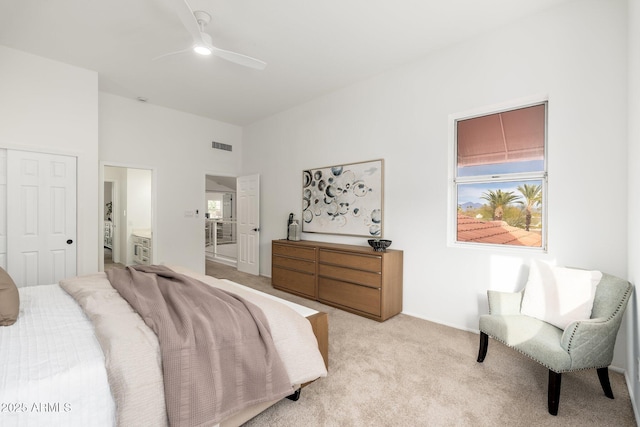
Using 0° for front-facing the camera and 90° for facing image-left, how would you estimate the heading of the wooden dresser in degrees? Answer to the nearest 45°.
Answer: approximately 45°

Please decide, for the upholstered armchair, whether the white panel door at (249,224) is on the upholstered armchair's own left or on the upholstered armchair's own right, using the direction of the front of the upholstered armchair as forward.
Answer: on the upholstered armchair's own right

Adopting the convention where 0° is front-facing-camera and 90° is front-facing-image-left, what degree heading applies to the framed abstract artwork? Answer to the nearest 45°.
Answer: approximately 45°

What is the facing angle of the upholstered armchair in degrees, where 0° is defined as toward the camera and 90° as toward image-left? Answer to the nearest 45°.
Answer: approximately 45°

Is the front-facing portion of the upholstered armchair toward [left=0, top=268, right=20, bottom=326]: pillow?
yes

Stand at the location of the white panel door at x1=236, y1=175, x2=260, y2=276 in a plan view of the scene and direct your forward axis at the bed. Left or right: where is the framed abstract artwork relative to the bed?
left

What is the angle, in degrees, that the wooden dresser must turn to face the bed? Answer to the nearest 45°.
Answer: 0° — it already faces it
